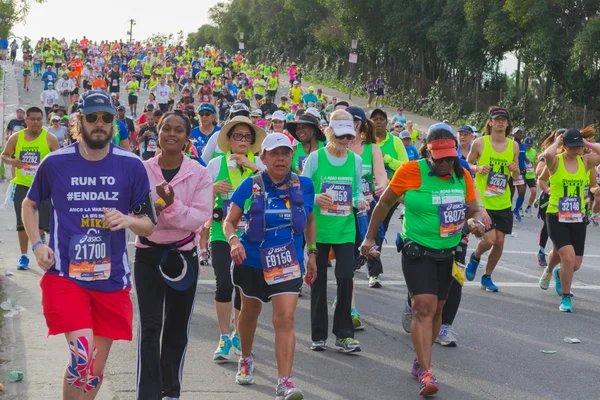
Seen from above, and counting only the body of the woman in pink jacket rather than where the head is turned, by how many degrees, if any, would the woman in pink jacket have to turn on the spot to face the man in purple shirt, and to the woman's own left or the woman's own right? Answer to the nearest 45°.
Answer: approximately 45° to the woman's own right

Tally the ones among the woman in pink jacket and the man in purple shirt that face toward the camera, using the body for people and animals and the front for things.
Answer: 2

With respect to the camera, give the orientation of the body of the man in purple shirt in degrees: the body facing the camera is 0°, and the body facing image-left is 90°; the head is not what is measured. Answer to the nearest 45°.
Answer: approximately 0°

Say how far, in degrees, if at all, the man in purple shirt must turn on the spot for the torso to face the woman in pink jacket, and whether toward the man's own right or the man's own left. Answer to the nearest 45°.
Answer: approximately 135° to the man's own left

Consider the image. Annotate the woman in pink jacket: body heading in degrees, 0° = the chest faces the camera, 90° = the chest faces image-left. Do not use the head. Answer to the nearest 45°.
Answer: approximately 0°
